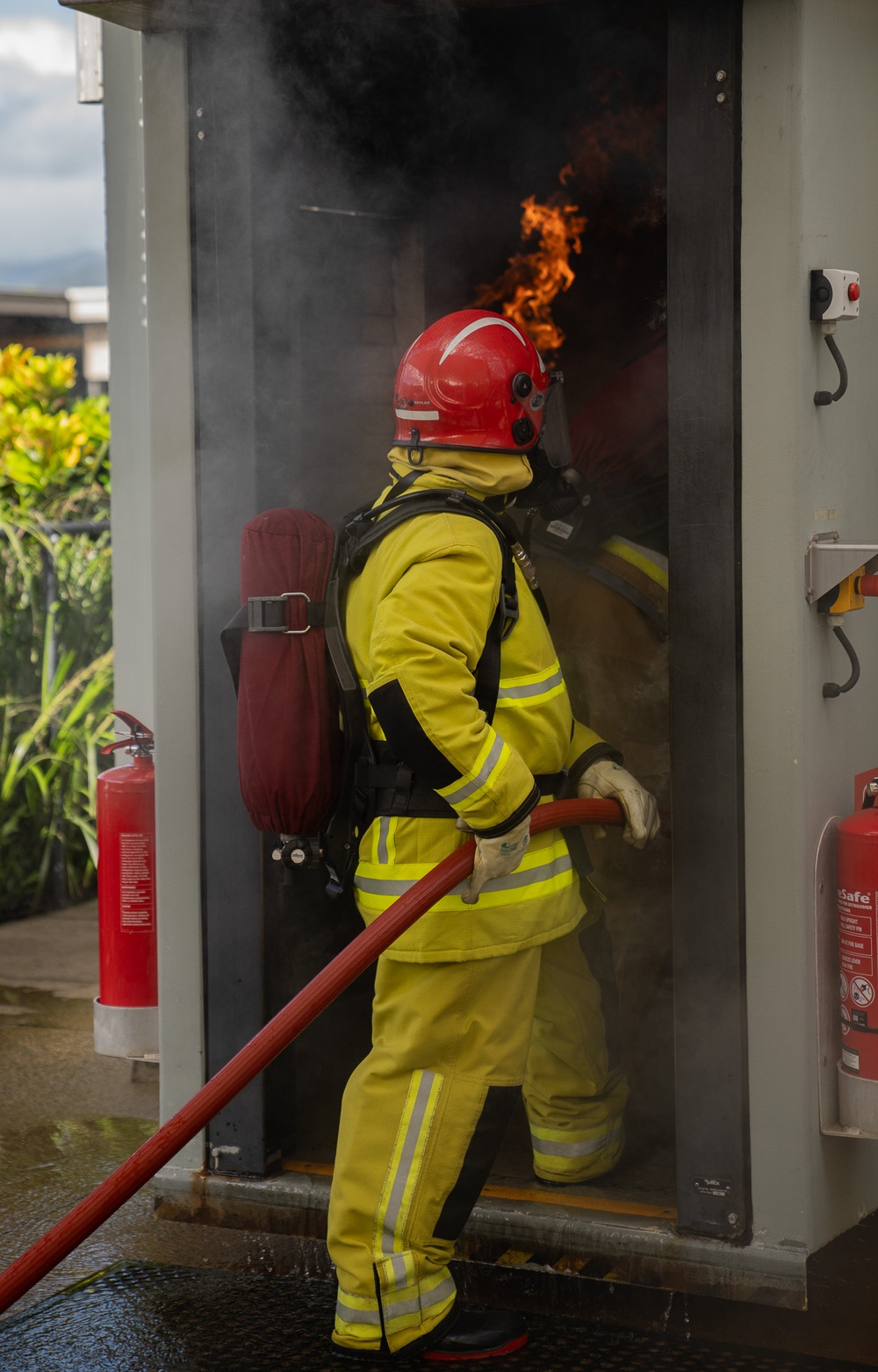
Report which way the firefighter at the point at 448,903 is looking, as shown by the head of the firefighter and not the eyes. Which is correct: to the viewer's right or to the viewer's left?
to the viewer's right

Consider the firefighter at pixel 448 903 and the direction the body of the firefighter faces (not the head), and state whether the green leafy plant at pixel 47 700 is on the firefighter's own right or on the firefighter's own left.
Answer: on the firefighter's own left

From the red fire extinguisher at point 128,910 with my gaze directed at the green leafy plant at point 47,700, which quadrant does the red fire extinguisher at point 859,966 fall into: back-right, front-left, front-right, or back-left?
back-right

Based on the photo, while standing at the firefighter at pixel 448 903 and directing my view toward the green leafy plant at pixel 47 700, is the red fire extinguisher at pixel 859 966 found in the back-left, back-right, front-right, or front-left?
back-right

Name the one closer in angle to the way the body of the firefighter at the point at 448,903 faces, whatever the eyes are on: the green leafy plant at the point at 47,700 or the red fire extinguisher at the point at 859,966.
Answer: the red fire extinguisher

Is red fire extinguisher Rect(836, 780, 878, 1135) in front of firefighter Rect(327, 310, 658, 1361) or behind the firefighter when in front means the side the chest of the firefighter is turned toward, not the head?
in front

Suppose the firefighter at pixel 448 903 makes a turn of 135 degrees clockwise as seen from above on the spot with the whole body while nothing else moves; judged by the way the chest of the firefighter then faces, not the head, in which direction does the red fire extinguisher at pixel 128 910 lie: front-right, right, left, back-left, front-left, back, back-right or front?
right

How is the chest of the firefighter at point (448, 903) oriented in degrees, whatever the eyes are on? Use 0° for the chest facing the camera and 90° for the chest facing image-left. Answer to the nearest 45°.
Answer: approximately 270°
